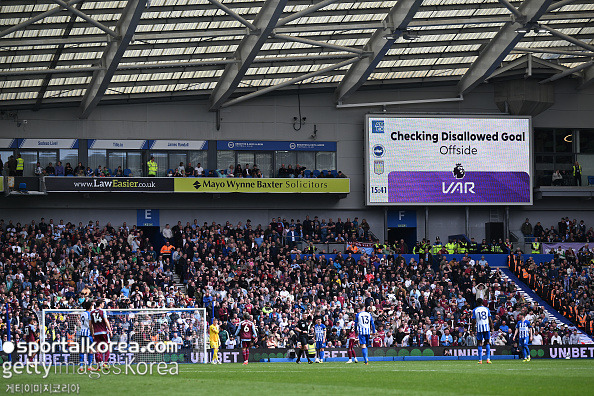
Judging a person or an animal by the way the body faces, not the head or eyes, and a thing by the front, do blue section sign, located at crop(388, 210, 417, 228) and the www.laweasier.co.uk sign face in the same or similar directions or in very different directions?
same or similar directions

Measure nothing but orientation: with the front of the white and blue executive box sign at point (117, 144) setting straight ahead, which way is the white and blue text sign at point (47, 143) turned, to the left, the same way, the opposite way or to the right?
the same way

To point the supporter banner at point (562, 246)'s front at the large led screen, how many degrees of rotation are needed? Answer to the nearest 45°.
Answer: approximately 90° to its right

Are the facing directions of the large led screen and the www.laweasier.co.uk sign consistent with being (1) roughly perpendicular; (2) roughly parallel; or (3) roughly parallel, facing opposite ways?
roughly parallel

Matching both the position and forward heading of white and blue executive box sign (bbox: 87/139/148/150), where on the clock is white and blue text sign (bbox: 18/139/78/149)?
white and blue text sign (bbox: 18/139/78/149) is roughly at 3 o'clock from white and blue executive box sign (bbox: 87/139/148/150).

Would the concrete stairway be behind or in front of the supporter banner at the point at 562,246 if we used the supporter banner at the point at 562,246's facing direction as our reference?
in front

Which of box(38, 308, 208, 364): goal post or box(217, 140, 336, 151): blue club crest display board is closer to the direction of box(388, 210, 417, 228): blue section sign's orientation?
the goal post

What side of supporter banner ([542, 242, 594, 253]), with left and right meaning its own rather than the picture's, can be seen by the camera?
front

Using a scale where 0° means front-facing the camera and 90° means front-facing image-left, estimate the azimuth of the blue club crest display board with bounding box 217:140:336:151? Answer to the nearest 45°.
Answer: approximately 0°

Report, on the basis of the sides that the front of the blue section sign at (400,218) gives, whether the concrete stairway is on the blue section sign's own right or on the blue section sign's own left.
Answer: on the blue section sign's own left

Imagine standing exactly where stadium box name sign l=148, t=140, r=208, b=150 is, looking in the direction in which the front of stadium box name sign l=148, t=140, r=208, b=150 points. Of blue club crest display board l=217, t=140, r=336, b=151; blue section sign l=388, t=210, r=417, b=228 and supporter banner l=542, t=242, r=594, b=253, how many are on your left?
3

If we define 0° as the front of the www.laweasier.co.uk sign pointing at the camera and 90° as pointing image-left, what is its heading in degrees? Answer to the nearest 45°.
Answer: approximately 0°

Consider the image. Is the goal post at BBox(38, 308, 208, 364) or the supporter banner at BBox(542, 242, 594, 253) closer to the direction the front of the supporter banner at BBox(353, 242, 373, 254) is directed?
the goal post

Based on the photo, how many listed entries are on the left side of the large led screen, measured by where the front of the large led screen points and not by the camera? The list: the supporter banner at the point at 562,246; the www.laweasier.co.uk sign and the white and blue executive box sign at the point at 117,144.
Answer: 1

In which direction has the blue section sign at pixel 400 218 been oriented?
toward the camera

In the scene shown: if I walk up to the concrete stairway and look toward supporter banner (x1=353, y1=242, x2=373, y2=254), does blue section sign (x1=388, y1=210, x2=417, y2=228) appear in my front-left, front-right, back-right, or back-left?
front-right

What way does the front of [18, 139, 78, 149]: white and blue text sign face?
toward the camera

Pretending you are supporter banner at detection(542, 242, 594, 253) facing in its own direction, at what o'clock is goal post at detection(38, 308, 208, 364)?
The goal post is roughly at 1 o'clock from the supporter banner.
